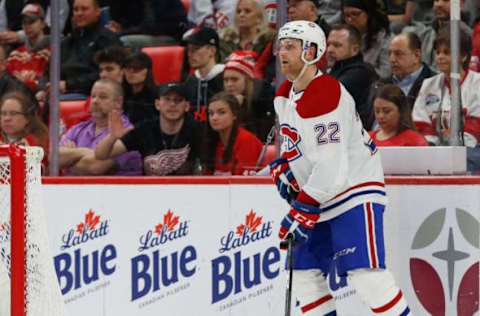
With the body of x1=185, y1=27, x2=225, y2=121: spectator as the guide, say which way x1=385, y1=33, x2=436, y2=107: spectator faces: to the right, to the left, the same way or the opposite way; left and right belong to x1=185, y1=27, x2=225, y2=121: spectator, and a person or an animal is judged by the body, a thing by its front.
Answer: the same way

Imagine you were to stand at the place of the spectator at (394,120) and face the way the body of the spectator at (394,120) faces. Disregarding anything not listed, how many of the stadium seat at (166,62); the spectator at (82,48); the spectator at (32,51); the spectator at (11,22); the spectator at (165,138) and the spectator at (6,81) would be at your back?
0

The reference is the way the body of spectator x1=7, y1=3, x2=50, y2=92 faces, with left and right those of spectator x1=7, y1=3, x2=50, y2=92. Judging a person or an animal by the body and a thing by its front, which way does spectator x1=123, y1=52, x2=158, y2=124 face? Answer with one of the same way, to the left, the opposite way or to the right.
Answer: the same way

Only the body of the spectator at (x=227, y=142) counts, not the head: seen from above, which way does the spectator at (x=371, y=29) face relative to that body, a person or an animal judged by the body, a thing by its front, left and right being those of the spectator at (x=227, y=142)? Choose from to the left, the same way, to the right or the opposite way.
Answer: the same way

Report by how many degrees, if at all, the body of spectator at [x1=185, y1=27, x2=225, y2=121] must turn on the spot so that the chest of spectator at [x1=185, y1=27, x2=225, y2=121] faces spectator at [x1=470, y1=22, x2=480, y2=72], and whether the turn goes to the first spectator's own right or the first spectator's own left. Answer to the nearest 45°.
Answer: approximately 135° to the first spectator's own left

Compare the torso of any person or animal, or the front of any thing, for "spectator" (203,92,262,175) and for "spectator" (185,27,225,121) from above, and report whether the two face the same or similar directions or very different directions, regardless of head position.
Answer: same or similar directions

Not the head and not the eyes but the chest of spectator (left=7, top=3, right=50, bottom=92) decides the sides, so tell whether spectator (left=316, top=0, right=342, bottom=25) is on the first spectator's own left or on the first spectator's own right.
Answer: on the first spectator's own left

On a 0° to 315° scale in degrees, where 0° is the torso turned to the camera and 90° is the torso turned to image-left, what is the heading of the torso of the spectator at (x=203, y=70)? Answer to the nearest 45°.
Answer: approximately 45°

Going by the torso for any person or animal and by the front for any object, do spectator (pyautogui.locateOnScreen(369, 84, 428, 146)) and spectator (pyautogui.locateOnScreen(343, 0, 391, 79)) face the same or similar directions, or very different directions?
same or similar directions

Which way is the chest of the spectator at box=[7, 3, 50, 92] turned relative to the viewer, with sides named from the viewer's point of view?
facing the viewer and to the left of the viewer

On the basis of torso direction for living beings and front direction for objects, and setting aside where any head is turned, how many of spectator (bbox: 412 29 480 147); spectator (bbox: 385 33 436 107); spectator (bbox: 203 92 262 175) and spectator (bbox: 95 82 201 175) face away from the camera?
0

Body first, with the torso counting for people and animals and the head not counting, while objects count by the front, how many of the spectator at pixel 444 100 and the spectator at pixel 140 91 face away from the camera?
0

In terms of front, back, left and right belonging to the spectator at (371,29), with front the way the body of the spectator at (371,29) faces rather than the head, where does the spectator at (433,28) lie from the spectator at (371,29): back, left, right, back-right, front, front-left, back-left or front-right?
back-left

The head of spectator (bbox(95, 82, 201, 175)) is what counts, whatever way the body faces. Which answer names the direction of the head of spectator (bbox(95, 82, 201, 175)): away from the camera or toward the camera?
toward the camera
